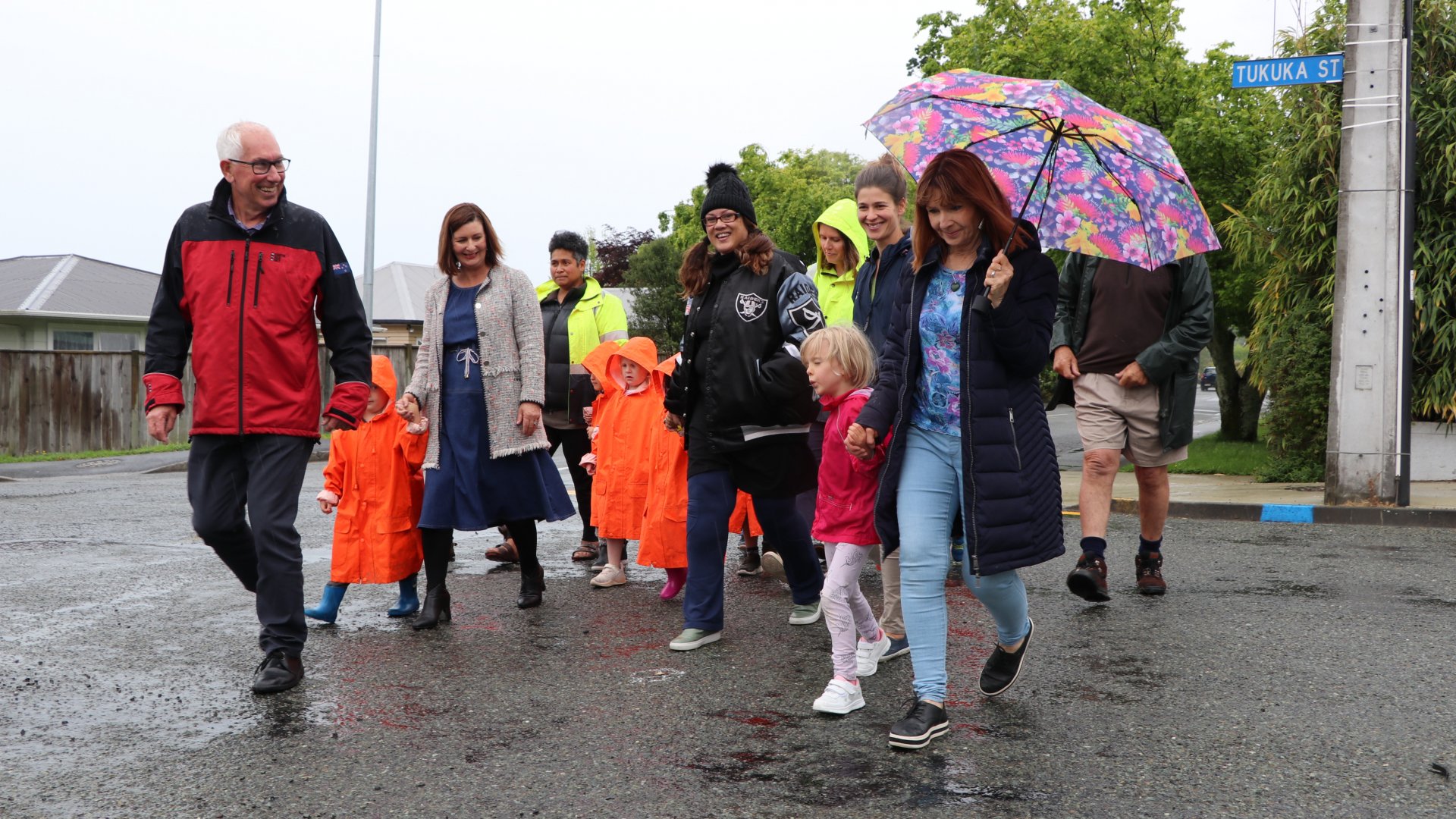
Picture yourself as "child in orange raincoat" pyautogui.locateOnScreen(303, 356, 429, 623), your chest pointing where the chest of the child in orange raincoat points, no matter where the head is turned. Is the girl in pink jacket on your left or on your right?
on your left

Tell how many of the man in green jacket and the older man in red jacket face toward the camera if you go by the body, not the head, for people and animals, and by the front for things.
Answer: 2

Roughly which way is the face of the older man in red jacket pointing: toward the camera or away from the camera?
toward the camera

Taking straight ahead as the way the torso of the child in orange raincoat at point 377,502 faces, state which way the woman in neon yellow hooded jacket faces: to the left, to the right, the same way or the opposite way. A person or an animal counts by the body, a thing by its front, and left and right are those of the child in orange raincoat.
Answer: the same way

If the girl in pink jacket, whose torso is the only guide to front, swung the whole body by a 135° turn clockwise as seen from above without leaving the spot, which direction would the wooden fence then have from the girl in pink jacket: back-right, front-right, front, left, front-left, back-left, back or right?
front-left

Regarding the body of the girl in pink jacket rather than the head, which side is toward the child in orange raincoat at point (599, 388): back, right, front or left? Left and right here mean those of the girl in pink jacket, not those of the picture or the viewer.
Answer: right

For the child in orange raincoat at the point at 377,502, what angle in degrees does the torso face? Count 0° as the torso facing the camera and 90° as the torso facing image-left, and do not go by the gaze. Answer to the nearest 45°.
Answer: approximately 45°

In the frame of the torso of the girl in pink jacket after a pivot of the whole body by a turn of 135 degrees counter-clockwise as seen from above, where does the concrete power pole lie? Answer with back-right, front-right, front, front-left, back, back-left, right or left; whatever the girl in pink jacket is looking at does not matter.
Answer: front-left

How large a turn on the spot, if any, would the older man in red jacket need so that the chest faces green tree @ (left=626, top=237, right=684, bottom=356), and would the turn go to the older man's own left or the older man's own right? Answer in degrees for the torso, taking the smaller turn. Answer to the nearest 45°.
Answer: approximately 180°

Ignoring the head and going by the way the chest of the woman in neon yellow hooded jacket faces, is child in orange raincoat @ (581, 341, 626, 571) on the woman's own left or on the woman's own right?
on the woman's own right

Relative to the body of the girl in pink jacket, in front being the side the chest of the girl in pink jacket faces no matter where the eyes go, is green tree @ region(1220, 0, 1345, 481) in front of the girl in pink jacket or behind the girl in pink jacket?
behind

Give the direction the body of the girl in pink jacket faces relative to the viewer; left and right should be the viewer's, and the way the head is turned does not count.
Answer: facing the viewer and to the left of the viewer

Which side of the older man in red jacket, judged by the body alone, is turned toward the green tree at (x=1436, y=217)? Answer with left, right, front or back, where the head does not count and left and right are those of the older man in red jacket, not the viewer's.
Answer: left

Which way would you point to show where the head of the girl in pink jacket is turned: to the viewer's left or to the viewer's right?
to the viewer's left

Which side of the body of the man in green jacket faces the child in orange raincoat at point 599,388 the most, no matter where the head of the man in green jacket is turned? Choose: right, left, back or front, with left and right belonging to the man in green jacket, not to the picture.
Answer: right

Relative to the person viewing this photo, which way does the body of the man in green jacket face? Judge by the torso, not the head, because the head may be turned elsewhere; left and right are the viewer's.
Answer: facing the viewer
